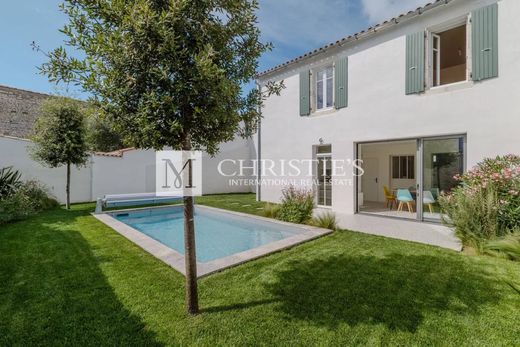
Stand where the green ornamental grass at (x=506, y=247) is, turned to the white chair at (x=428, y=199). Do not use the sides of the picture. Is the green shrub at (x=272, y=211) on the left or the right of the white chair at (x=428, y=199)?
left

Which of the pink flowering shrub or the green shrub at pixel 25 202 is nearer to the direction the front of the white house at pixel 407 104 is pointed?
the green shrub

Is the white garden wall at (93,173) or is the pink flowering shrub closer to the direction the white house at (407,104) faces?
the white garden wall

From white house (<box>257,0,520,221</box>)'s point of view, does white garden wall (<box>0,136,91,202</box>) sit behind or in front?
in front

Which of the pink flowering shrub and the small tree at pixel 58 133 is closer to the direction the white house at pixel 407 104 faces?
the small tree

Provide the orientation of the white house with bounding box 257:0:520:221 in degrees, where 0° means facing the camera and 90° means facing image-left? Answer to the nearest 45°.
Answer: approximately 45°

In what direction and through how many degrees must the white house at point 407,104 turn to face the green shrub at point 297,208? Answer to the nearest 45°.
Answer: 0° — it already faces it
